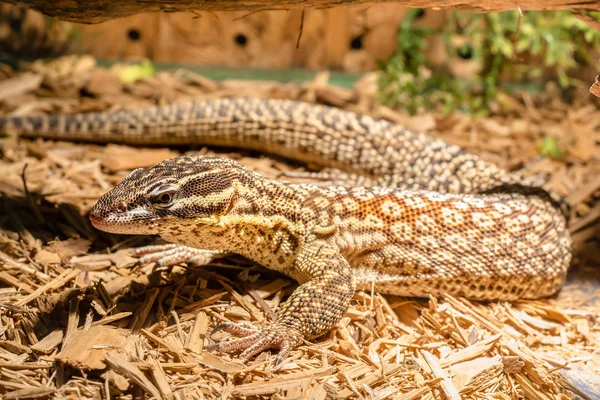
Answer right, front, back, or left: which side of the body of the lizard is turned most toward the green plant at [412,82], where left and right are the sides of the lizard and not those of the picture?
right

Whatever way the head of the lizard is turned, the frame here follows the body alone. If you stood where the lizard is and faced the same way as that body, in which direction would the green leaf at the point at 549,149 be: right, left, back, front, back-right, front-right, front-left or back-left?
back-right

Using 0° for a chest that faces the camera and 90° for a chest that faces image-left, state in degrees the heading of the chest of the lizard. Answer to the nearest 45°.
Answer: approximately 90°

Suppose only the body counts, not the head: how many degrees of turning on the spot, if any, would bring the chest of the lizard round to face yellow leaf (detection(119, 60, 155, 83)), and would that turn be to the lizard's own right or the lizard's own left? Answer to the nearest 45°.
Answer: approximately 45° to the lizard's own right

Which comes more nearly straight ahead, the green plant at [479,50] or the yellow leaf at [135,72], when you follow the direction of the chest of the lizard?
the yellow leaf
